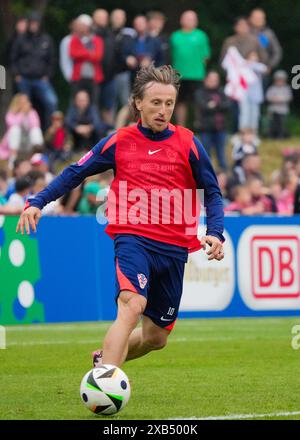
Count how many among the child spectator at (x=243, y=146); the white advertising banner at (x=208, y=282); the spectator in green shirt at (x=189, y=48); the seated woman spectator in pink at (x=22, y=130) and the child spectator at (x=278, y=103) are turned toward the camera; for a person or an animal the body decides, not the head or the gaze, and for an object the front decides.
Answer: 5

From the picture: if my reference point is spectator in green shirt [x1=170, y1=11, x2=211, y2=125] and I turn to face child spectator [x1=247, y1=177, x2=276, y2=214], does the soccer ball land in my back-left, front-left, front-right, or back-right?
front-right

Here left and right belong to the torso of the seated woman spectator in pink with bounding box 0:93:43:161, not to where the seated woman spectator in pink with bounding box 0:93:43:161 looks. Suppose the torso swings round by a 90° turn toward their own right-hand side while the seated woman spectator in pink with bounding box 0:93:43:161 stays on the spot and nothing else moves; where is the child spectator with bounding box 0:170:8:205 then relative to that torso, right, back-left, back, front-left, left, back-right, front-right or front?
left

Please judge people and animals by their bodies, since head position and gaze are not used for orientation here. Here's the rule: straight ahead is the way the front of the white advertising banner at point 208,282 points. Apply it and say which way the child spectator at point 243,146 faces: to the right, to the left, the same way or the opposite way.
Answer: the same way

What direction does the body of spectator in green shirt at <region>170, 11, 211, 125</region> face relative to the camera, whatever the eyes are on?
toward the camera

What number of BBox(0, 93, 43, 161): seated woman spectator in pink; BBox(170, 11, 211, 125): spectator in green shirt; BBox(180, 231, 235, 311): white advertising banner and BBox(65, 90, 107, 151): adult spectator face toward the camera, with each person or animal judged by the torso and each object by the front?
4

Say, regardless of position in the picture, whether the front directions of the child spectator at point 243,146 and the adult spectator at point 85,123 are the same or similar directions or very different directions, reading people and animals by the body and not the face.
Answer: same or similar directions

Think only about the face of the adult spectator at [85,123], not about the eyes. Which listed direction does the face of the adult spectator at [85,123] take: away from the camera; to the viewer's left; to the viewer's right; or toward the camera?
toward the camera

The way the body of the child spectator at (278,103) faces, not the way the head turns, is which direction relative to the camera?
toward the camera

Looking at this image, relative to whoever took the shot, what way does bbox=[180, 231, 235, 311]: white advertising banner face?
facing the viewer

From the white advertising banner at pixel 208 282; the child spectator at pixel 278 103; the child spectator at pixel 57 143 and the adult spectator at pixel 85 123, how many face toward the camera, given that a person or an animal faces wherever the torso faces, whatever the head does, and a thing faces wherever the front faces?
4

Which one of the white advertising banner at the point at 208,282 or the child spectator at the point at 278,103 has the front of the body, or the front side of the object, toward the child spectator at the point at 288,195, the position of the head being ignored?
the child spectator at the point at 278,103

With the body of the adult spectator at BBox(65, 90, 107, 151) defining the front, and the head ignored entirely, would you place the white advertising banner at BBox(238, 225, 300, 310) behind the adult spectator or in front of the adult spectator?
in front
